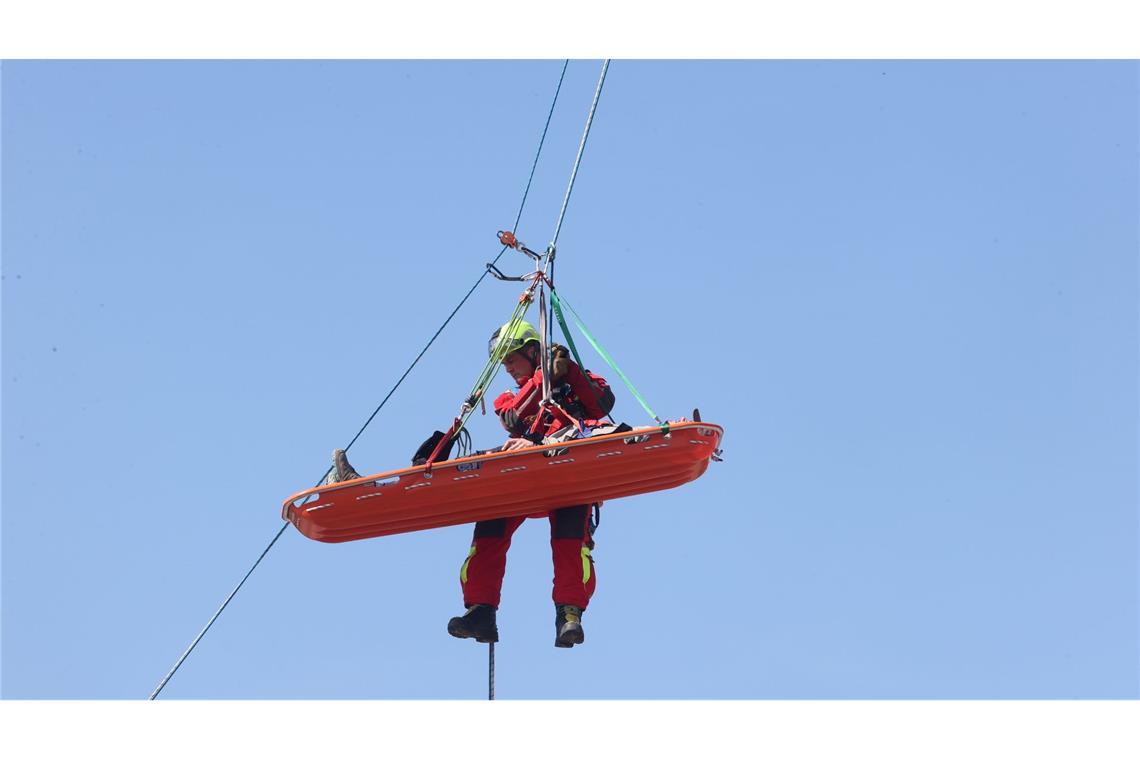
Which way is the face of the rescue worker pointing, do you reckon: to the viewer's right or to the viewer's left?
to the viewer's left

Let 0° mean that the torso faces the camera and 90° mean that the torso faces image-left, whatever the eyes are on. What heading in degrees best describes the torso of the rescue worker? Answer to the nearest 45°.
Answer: approximately 45°

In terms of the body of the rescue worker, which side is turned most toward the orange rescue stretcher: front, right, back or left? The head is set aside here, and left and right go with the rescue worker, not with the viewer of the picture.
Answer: front
